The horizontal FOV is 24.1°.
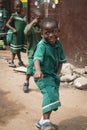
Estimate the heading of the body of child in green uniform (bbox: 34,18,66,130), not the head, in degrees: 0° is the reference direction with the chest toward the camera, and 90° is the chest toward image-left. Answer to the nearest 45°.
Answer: approximately 315°

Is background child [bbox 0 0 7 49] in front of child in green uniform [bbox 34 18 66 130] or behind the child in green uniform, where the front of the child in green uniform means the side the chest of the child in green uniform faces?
behind

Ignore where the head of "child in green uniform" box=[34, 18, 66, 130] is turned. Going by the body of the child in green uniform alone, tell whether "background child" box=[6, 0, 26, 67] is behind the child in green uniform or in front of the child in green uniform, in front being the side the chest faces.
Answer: behind

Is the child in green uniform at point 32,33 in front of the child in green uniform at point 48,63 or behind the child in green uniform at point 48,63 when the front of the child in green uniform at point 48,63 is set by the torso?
behind
